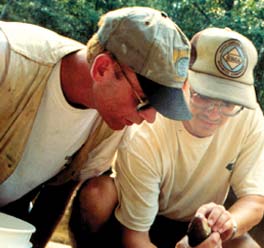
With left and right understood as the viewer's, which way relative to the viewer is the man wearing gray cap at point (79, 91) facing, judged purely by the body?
facing the viewer and to the right of the viewer
